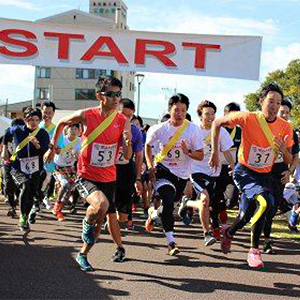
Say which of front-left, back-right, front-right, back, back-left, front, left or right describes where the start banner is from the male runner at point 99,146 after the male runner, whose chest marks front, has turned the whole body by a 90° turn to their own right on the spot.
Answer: back-right

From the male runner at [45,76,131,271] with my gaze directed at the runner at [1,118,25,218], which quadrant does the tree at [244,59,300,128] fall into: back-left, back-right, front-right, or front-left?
front-right

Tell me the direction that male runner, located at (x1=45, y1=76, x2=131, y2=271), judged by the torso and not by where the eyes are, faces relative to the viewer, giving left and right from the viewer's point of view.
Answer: facing the viewer and to the right of the viewer

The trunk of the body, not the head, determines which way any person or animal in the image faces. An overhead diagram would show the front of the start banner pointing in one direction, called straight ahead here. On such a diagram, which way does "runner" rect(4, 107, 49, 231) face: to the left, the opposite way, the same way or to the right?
the same way

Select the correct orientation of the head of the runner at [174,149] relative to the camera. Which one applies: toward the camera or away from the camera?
toward the camera

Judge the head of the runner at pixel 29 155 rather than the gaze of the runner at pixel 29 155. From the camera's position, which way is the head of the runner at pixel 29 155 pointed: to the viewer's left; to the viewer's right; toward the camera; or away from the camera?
toward the camera

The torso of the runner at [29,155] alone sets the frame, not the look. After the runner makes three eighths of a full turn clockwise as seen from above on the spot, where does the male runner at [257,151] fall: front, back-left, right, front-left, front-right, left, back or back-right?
back

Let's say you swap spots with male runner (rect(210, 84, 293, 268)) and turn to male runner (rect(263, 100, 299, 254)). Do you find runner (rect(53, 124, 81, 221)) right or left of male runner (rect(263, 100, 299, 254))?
left

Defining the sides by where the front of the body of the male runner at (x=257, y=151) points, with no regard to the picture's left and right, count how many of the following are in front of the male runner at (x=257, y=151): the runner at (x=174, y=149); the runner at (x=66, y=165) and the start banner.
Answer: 0

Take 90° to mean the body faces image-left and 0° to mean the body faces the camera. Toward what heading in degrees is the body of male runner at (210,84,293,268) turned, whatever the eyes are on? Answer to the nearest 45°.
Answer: approximately 315°

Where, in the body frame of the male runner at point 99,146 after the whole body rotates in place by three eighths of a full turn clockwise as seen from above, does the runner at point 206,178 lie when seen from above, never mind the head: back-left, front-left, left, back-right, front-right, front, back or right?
back-right

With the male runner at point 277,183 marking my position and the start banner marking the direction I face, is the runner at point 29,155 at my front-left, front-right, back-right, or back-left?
front-left

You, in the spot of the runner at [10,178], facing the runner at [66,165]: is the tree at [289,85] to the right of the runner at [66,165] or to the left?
left

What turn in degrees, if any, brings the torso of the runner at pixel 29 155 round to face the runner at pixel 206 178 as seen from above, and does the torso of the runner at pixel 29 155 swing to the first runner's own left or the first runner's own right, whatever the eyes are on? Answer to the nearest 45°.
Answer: approximately 45° to the first runner's own left

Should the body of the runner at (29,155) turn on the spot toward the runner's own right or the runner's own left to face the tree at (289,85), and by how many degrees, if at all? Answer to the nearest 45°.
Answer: approximately 135° to the runner's own left

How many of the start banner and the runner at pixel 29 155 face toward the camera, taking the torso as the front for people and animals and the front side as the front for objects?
2

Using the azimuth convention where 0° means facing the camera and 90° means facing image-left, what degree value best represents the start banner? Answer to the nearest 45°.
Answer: approximately 0°

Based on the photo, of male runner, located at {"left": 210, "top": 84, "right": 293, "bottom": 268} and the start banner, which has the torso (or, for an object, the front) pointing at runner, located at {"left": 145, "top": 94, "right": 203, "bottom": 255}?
the start banner

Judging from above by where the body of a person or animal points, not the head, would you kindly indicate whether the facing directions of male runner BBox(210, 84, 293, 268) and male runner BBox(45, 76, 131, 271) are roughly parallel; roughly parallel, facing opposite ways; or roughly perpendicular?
roughly parallel

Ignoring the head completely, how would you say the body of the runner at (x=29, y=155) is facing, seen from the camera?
toward the camera
